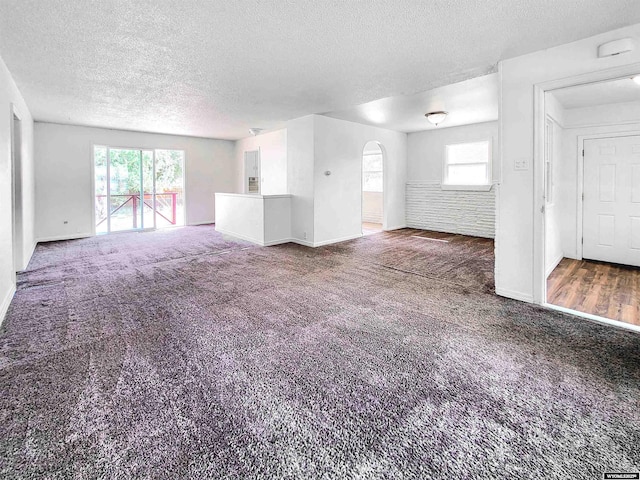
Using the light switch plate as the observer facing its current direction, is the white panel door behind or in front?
behind

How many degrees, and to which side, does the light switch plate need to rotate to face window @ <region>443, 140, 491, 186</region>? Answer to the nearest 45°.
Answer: approximately 180°

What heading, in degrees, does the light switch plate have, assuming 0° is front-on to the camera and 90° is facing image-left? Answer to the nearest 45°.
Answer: approximately 0°

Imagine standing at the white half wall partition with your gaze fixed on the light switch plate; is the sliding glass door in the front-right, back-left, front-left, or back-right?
back-right
